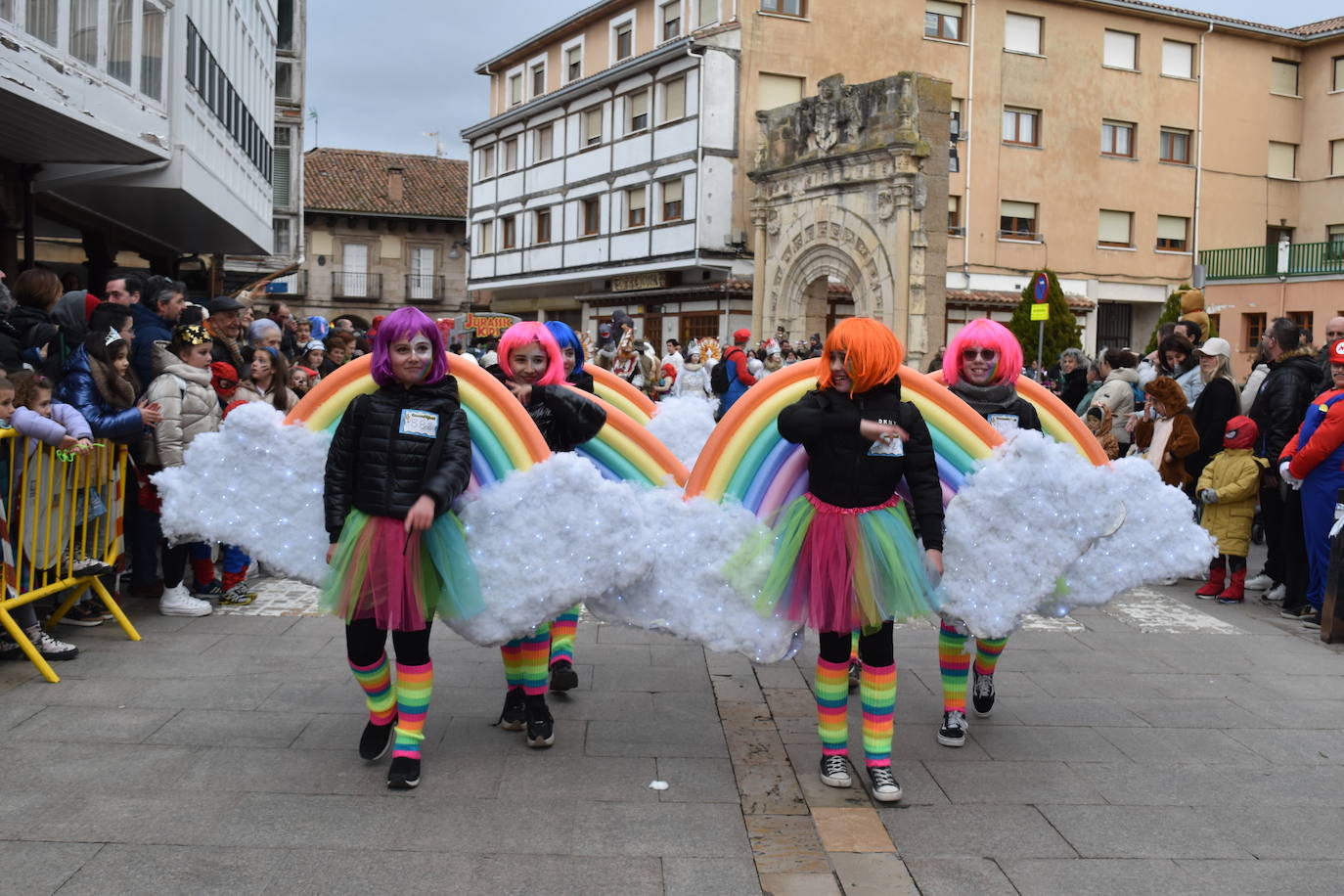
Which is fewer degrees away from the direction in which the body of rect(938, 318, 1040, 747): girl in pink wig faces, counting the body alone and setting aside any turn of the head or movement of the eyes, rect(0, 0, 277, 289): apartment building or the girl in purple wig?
the girl in purple wig

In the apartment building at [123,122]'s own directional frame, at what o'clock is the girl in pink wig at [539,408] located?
The girl in pink wig is roughly at 1 o'clock from the apartment building.

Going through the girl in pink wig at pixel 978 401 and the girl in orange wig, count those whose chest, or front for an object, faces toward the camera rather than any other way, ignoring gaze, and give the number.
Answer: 2

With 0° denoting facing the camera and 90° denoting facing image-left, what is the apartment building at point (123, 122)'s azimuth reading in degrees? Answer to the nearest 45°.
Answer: approximately 315°

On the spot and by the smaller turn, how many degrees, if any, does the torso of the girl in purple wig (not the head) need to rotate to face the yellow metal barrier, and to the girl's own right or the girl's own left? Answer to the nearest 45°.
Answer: approximately 135° to the girl's own right

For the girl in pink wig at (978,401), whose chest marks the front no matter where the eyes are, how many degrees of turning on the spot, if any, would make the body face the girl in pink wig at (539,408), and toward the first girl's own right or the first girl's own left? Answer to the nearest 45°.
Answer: approximately 90° to the first girl's own right

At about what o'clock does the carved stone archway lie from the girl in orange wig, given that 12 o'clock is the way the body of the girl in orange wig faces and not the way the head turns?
The carved stone archway is roughly at 6 o'clock from the girl in orange wig.

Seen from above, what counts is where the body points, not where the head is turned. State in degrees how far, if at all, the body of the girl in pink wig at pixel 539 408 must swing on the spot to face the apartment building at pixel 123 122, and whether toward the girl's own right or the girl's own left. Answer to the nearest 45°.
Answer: approximately 135° to the girl's own right

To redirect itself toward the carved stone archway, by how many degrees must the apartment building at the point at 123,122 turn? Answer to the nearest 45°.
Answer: approximately 90° to its left
